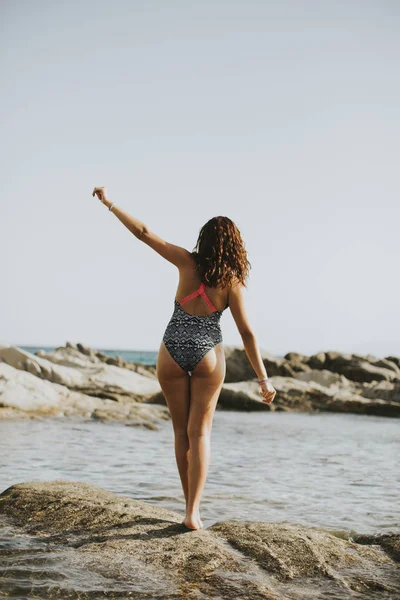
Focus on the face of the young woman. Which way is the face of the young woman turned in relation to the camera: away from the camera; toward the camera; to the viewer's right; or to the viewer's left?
away from the camera

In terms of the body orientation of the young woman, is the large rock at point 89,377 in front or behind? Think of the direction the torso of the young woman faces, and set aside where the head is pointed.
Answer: in front

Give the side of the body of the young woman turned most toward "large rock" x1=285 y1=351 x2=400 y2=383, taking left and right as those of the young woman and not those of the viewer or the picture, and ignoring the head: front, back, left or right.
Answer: front

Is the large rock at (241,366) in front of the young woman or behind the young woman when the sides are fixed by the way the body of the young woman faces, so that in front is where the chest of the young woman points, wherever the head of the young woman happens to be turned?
in front

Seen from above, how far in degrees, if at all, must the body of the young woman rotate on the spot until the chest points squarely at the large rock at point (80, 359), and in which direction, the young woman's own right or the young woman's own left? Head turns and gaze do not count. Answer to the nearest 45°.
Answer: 0° — they already face it

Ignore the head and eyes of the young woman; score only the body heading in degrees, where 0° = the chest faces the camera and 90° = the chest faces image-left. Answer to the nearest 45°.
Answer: approximately 180°

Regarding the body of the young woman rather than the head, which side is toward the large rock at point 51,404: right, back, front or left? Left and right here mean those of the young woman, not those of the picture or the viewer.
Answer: front
